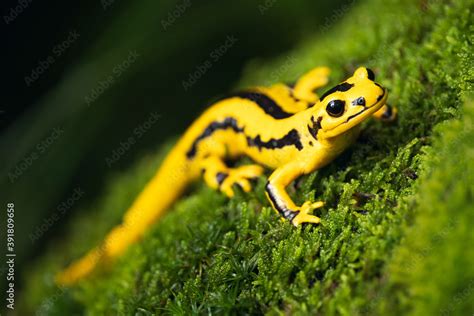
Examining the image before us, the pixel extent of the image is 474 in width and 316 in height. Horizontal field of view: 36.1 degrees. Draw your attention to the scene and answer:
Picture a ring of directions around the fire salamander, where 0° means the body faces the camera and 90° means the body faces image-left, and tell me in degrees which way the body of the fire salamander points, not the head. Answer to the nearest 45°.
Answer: approximately 270°
